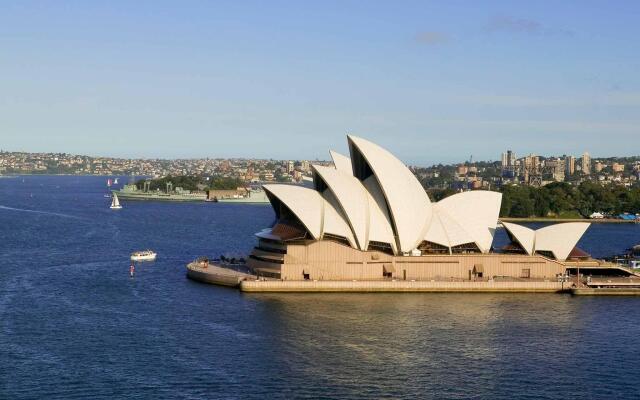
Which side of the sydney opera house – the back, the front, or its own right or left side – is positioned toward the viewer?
right
